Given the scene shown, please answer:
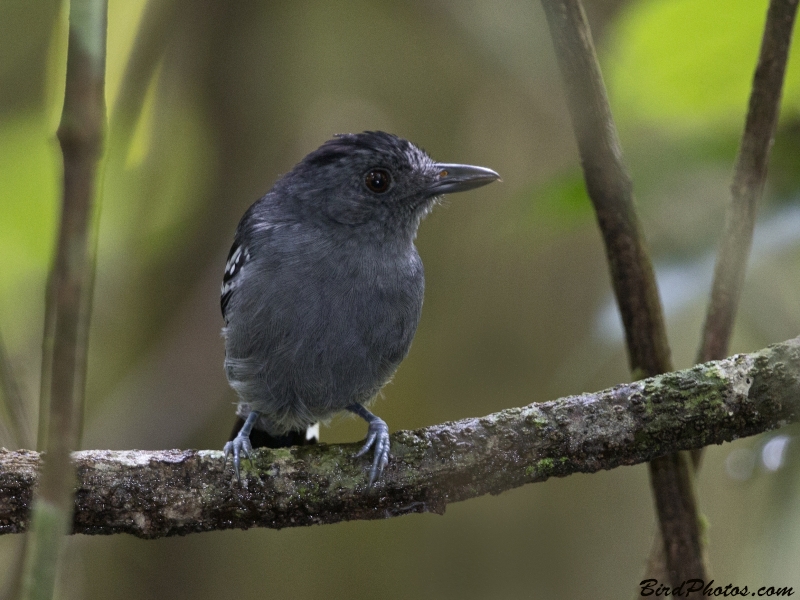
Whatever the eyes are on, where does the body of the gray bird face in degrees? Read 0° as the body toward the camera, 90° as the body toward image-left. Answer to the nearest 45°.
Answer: approximately 315°

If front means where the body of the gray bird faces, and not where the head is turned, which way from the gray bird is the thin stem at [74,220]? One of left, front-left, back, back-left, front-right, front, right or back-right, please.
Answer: front-right
